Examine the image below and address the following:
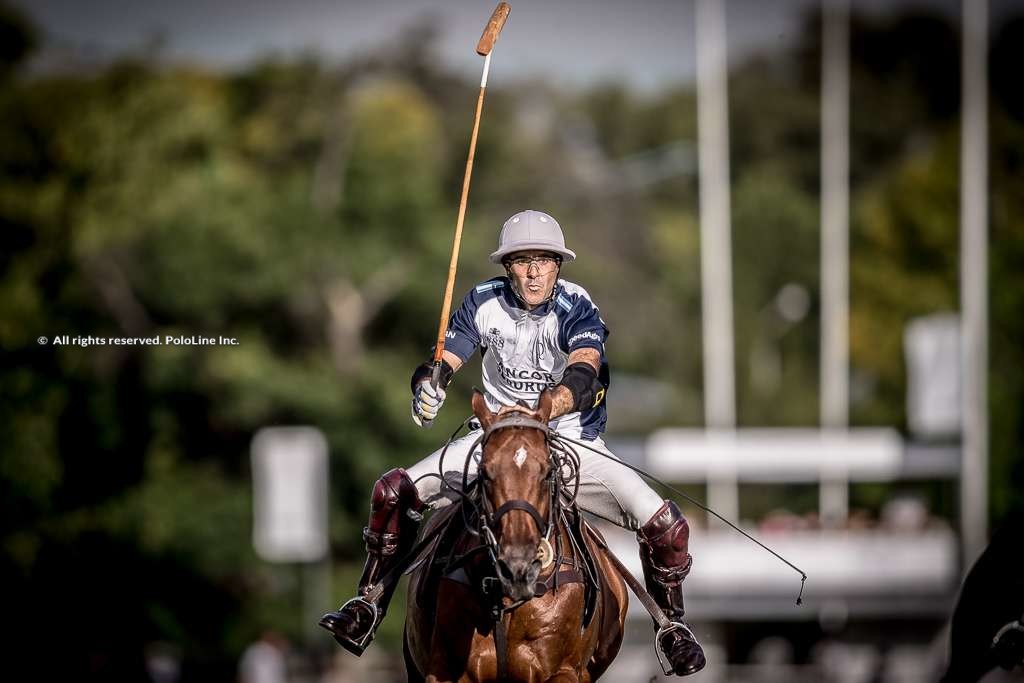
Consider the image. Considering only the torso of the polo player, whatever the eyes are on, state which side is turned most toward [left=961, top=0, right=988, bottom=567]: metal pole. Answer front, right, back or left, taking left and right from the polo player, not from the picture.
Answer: back

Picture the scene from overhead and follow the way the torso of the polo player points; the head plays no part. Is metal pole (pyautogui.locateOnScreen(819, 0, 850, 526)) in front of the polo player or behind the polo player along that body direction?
behind

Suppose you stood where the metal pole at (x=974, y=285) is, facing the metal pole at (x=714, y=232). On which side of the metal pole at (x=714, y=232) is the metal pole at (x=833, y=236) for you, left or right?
right

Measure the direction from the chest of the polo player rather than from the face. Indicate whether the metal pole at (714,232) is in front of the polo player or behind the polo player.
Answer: behind

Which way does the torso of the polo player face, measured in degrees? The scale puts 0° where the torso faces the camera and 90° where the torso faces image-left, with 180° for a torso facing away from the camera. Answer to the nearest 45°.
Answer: approximately 0°
